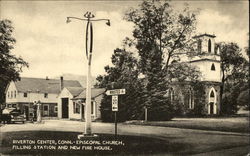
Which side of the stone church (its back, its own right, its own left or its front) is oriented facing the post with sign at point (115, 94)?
right

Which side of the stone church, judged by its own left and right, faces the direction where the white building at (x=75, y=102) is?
right

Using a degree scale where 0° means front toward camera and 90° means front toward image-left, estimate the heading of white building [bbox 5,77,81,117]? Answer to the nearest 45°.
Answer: approximately 0°

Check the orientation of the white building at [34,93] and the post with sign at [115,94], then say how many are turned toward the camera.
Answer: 2

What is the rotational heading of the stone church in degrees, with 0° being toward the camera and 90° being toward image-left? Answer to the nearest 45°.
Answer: approximately 315°

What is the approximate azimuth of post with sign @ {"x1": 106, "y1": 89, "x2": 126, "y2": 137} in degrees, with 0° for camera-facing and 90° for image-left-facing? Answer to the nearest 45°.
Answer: approximately 0°
